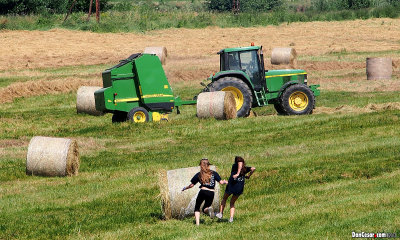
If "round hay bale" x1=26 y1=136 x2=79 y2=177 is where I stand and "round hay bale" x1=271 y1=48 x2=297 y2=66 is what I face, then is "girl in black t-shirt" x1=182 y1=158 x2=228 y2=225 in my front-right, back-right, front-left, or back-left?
back-right

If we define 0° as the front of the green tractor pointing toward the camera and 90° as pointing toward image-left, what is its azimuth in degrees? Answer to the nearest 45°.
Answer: approximately 270°

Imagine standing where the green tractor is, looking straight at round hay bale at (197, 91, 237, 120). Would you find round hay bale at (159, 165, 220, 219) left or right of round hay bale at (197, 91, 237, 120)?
left

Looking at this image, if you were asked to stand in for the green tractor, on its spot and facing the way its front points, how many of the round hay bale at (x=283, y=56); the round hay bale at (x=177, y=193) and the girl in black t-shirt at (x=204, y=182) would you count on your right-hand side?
2

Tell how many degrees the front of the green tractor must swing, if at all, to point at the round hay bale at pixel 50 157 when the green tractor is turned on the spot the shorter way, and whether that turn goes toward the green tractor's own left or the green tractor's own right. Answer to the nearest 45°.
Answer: approximately 135° to the green tractor's own right

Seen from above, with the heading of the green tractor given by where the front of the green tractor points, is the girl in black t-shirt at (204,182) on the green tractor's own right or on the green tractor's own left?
on the green tractor's own right

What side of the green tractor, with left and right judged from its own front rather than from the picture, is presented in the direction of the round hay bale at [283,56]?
left

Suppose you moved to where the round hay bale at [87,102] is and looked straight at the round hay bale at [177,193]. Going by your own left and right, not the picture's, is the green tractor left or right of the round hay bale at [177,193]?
left

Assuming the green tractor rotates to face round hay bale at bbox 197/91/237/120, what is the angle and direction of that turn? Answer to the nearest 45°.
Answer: approximately 135° to its right

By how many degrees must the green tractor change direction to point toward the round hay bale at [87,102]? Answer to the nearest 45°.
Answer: approximately 180°
